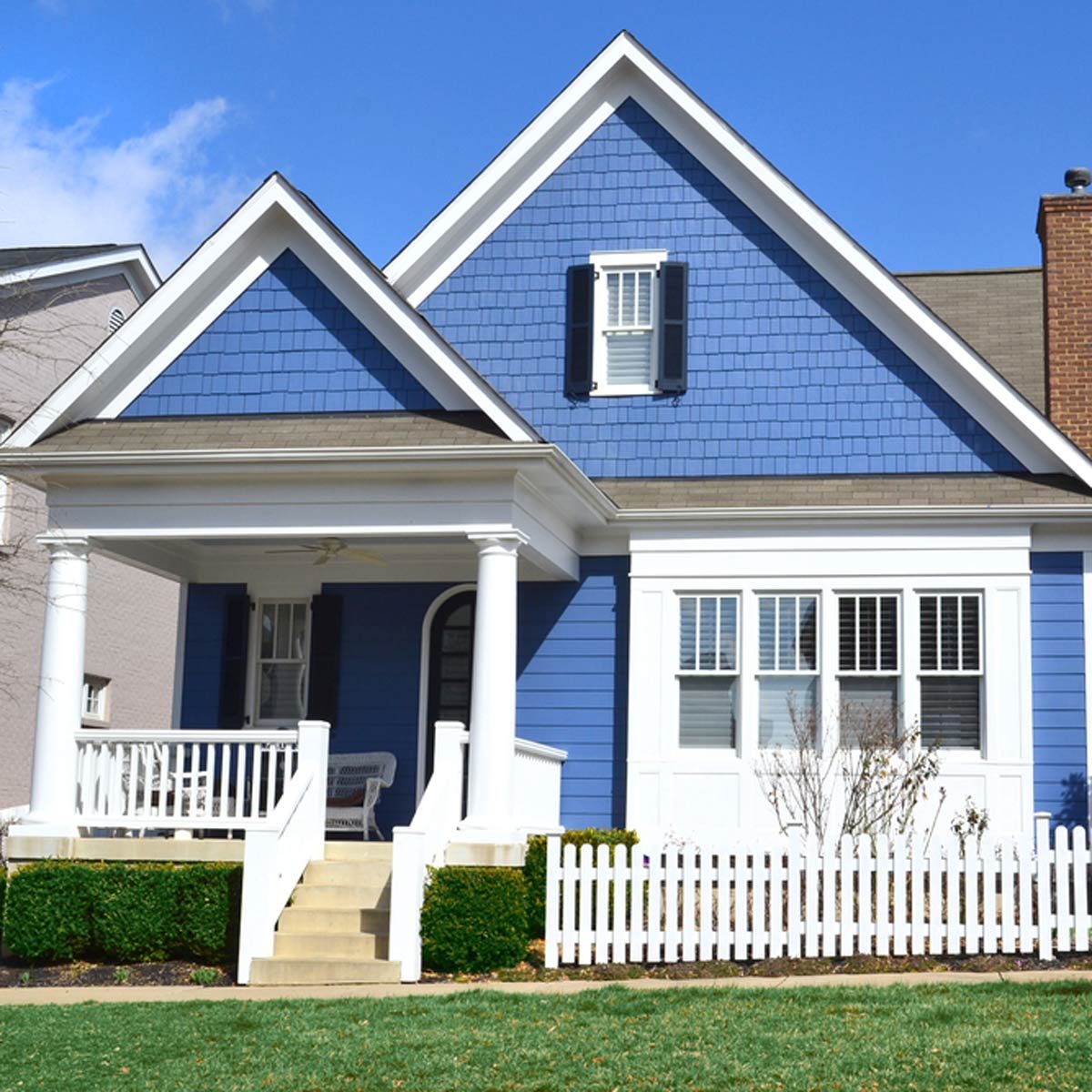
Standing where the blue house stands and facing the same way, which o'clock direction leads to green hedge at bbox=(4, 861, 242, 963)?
The green hedge is roughly at 2 o'clock from the blue house.

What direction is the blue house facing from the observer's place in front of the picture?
facing the viewer

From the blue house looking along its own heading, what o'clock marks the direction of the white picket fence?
The white picket fence is roughly at 11 o'clock from the blue house.

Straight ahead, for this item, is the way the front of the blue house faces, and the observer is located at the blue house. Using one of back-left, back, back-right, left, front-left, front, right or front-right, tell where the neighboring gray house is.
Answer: back-right
